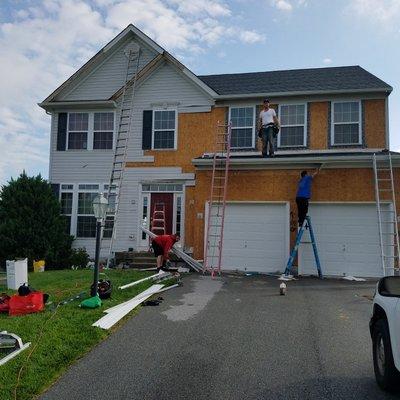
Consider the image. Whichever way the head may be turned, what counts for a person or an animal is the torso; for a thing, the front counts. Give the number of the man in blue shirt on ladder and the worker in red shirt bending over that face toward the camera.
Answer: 0

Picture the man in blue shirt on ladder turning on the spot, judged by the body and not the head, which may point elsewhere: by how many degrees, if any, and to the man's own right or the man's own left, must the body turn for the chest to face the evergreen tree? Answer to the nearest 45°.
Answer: approximately 135° to the man's own left

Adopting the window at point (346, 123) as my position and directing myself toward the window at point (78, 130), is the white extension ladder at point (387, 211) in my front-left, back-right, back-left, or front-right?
back-left

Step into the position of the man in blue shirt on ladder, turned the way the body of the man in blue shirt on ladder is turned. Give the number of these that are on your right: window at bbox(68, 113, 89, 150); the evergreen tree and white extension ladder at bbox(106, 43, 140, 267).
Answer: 0

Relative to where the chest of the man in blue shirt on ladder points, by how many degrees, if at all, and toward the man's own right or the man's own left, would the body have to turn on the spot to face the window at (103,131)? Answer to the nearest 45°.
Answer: approximately 135° to the man's own left

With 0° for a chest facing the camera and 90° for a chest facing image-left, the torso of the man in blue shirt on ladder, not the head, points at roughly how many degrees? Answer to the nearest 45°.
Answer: approximately 225°
